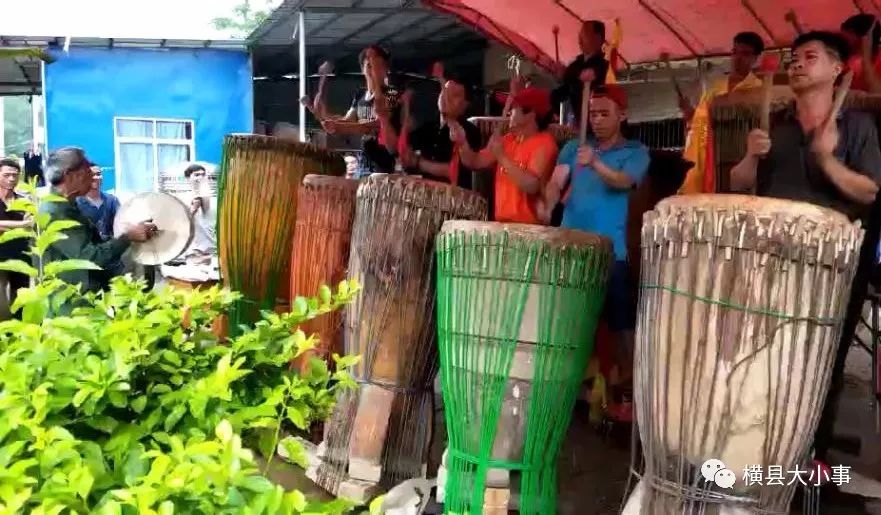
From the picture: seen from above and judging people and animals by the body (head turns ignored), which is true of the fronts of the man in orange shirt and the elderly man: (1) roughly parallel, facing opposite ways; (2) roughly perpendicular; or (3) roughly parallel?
roughly parallel, facing opposite ways

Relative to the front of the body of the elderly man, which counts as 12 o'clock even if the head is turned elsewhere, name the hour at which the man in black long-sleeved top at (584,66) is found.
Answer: The man in black long-sleeved top is roughly at 12 o'clock from the elderly man.

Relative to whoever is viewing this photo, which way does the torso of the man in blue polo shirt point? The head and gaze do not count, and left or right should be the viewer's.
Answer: facing the viewer and to the left of the viewer

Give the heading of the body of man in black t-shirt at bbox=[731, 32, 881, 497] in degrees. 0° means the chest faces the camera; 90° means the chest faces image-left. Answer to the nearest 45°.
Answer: approximately 45°

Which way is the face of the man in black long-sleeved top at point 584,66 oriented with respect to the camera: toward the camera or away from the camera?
toward the camera

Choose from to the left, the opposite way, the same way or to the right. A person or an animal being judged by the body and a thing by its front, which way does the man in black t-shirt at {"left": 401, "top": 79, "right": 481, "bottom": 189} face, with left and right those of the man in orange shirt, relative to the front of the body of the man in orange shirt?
the same way

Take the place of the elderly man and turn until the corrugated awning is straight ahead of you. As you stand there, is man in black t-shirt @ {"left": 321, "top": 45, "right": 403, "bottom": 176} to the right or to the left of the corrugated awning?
right

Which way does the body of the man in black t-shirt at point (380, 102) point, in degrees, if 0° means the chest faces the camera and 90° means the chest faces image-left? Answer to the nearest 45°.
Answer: approximately 45°

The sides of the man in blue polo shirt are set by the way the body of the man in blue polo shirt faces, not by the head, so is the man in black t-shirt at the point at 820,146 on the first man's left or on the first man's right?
on the first man's left

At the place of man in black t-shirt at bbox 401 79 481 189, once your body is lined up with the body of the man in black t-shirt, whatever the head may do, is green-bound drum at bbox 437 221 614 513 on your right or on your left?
on your left

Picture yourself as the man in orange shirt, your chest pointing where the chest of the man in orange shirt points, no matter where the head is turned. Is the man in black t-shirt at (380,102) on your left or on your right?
on your right

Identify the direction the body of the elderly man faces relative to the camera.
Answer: to the viewer's right

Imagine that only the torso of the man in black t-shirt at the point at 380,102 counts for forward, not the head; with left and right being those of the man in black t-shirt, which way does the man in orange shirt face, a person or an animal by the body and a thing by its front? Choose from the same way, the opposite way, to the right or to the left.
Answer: the same way

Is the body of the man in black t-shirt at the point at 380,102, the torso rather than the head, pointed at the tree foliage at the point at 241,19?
no

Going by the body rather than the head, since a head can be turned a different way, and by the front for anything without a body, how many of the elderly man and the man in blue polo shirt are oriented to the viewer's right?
1
